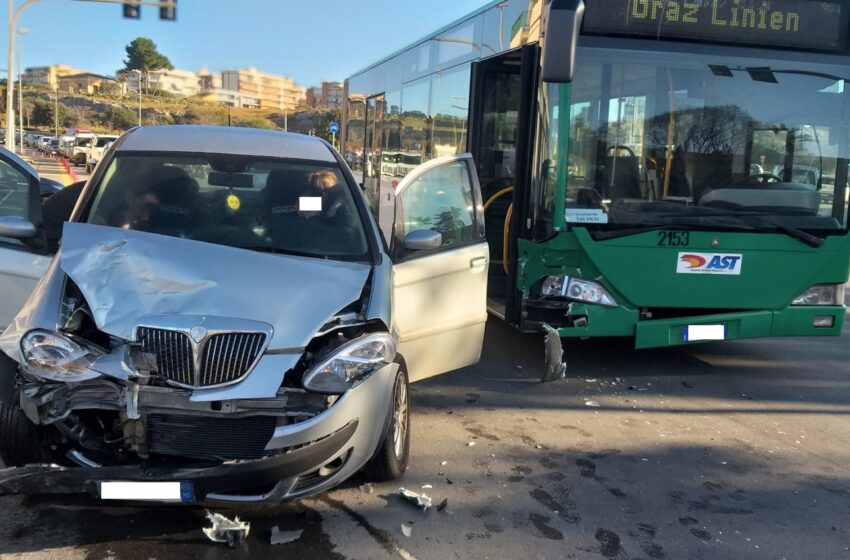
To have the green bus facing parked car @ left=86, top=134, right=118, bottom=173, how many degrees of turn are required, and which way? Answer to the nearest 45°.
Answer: approximately 180°

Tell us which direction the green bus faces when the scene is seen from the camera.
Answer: facing the viewer and to the right of the viewer

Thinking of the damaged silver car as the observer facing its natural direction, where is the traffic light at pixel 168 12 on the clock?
The traffic light is roughly at 6 o'clock from the damaged silver car.

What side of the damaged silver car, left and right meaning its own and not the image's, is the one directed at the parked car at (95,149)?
back

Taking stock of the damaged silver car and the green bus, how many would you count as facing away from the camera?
0

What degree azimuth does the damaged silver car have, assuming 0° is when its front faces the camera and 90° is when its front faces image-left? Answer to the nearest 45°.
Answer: approximately 0°

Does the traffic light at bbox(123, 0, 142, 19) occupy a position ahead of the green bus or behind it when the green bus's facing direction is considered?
behind

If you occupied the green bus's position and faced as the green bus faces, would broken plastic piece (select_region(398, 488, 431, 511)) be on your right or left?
on your right
